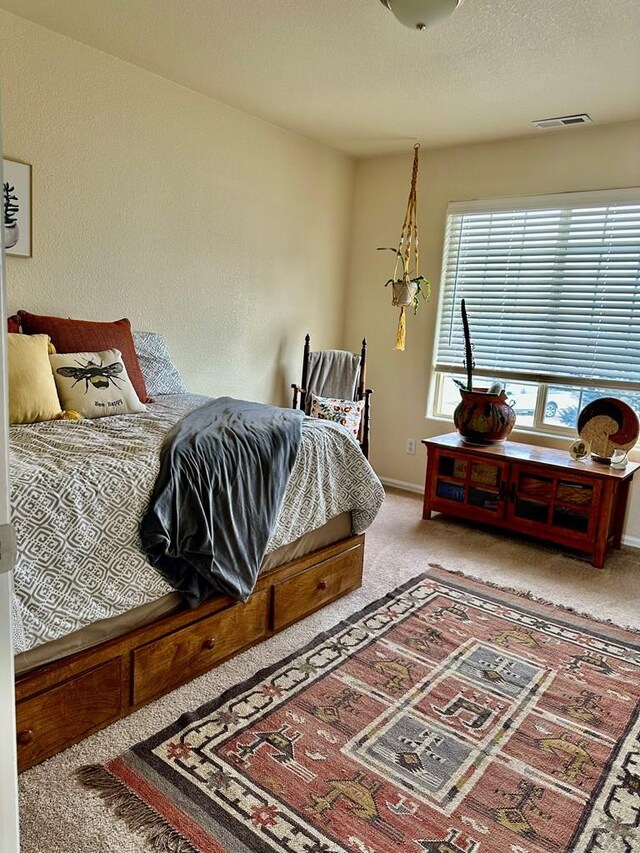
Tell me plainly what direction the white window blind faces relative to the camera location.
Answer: facing the viewer and to the left of the viewer

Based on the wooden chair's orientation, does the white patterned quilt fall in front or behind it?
in front

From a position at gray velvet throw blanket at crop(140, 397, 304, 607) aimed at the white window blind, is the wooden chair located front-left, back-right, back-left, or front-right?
front-left

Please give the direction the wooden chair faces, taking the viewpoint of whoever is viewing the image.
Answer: facing the viewer

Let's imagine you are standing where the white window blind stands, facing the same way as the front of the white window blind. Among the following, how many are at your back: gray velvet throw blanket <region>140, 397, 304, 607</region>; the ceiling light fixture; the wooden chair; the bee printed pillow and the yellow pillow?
0

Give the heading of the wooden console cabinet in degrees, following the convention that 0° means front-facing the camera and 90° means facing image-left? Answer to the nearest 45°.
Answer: approximately 45°

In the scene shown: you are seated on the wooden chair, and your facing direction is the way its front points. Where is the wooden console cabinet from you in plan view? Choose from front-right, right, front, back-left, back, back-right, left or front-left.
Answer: front-left

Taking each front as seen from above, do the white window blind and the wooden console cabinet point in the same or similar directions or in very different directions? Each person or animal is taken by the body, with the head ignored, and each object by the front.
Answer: same or similar directions

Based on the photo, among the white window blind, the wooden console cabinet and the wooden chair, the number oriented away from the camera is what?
0

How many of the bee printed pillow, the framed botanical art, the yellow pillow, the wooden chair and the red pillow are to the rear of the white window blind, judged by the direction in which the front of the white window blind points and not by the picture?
0

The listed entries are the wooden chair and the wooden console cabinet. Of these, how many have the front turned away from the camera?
0

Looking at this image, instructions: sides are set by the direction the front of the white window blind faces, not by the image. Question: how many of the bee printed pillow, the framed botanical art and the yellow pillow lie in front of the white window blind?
3

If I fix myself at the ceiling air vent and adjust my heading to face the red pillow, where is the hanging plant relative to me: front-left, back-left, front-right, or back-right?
front-right

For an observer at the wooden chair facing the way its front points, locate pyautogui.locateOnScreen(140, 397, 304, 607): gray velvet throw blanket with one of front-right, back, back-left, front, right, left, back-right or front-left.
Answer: front

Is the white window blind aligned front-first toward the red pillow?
yes

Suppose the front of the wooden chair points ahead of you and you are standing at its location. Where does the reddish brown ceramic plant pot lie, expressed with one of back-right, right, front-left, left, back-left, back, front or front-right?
front-left

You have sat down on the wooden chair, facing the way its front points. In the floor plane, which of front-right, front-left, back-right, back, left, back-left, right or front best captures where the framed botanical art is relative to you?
front-right

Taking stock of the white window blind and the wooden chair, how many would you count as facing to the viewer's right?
0

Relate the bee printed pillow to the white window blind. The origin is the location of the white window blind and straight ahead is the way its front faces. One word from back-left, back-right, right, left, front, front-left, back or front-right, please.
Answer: front

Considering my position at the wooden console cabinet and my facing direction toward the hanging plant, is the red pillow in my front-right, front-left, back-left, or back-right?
front-left

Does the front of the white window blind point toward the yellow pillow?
yes
